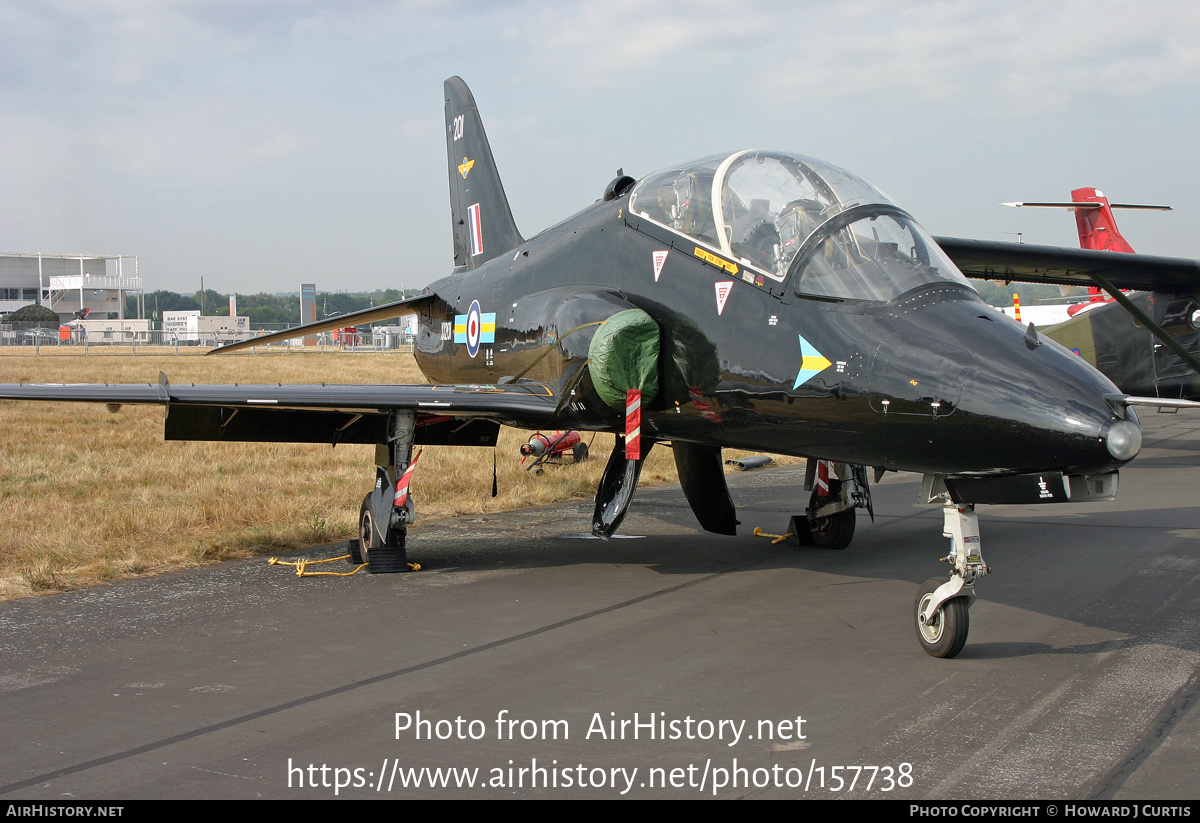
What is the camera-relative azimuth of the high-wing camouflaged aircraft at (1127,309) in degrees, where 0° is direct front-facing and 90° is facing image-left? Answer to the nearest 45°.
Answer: approximately 315°

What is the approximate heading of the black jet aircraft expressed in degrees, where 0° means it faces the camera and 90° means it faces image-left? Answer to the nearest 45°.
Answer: approximately 315°

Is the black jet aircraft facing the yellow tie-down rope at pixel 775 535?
no

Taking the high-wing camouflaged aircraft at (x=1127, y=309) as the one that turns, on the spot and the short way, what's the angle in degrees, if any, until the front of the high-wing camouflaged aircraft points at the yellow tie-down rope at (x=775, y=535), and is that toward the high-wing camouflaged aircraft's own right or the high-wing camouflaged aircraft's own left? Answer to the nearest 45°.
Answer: approximately 45° to the high-wing camouflaged aircraft's own right

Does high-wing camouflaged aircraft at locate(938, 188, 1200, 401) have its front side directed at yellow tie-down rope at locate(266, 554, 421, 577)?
no
